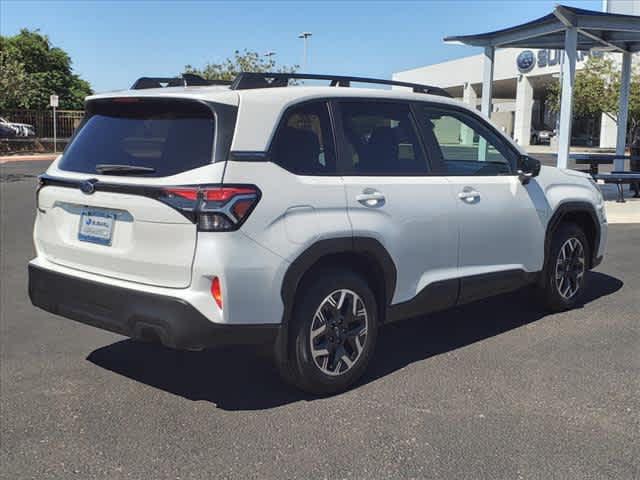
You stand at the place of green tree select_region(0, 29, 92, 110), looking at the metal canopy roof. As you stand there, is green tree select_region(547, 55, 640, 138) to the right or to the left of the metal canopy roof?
left

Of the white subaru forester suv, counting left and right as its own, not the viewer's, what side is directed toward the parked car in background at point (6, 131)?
left

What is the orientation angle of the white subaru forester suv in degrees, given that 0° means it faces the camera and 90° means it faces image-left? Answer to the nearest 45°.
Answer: approximately 225°

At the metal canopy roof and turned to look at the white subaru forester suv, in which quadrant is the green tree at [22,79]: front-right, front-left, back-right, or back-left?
back-right
